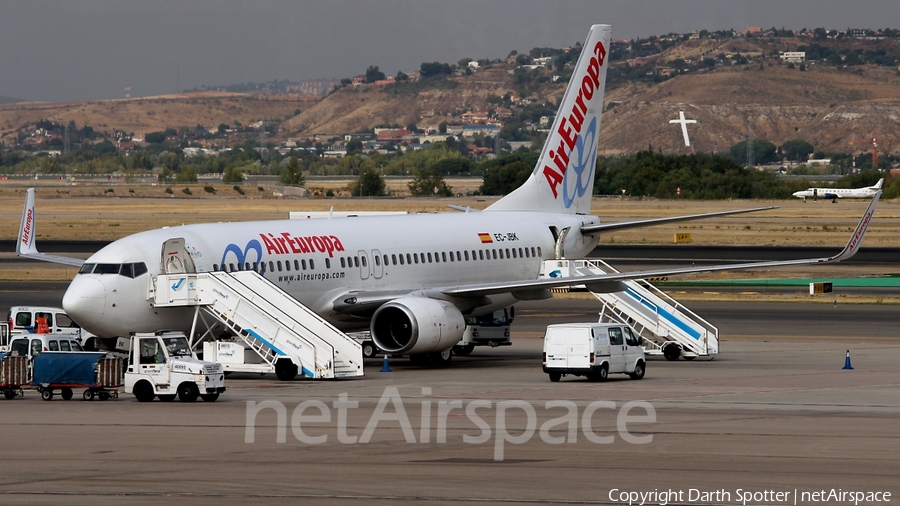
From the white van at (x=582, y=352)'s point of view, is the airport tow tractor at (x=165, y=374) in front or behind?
behind

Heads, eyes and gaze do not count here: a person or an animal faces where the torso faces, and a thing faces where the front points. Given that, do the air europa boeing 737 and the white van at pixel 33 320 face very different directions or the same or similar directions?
very different directions

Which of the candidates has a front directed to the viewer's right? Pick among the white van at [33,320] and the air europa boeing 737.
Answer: the white van

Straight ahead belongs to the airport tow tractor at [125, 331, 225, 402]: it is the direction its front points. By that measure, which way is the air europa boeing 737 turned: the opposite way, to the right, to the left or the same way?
to the right

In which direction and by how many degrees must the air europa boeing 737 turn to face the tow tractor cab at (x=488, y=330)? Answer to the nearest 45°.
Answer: approximately 180°

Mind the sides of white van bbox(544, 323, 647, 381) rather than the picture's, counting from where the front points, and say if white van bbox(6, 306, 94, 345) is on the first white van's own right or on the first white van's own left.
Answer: on the first white van's own left

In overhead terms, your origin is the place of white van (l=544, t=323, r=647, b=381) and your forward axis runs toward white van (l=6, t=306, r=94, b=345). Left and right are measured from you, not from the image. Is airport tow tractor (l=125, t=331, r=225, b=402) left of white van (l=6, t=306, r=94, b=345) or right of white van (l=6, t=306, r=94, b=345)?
left

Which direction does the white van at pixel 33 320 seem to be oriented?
to the viewer's right

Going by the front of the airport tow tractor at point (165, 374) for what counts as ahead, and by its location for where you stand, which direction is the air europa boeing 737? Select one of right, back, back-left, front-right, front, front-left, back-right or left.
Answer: left

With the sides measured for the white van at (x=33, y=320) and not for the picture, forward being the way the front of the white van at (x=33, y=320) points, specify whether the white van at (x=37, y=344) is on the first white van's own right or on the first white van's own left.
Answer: on the first white van's own right
